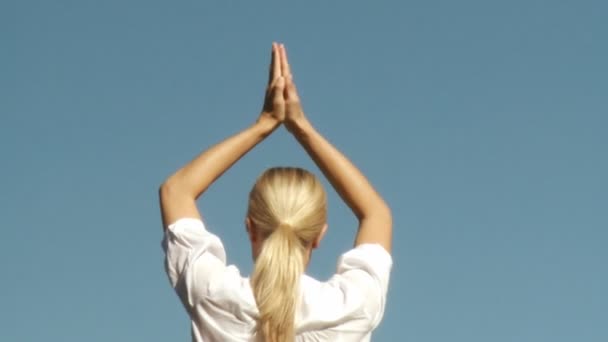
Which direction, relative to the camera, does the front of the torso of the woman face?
away from the camera

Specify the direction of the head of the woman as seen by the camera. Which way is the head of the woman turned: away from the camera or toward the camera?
away from the camera
